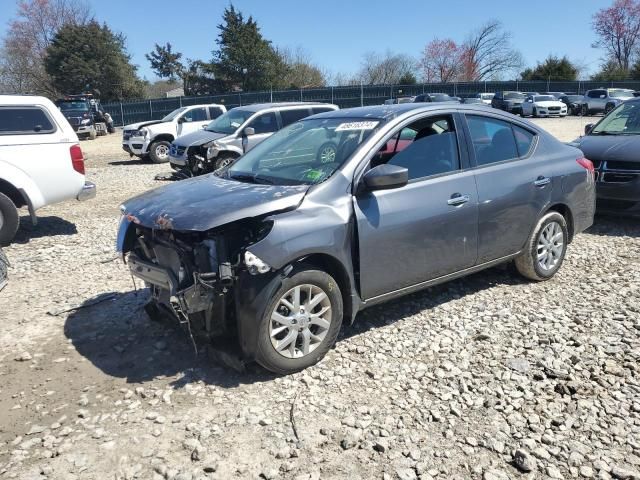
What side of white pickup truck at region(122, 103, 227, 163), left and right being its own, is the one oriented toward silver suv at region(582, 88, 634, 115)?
back

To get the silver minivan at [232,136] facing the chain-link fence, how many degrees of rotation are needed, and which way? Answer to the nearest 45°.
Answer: approximately 135° to its right

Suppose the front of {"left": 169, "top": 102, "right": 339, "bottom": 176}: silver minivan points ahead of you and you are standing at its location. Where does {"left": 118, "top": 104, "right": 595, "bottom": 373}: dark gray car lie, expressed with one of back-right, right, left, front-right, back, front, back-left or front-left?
front-left

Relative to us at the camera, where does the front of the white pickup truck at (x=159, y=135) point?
facing the viewer and to the left of the viewer

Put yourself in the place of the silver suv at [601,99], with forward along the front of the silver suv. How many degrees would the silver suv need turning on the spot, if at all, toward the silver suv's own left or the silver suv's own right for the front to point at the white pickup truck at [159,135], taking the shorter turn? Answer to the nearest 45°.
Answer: approximately 90° to the silver suv's own right

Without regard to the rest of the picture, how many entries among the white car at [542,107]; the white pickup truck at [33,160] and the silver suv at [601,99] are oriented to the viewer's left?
1

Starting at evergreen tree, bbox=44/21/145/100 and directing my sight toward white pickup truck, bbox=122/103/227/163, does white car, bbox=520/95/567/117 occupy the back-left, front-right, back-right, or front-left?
front-left

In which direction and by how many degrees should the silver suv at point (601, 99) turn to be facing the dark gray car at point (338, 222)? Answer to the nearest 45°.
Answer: approximately 45° to its right
